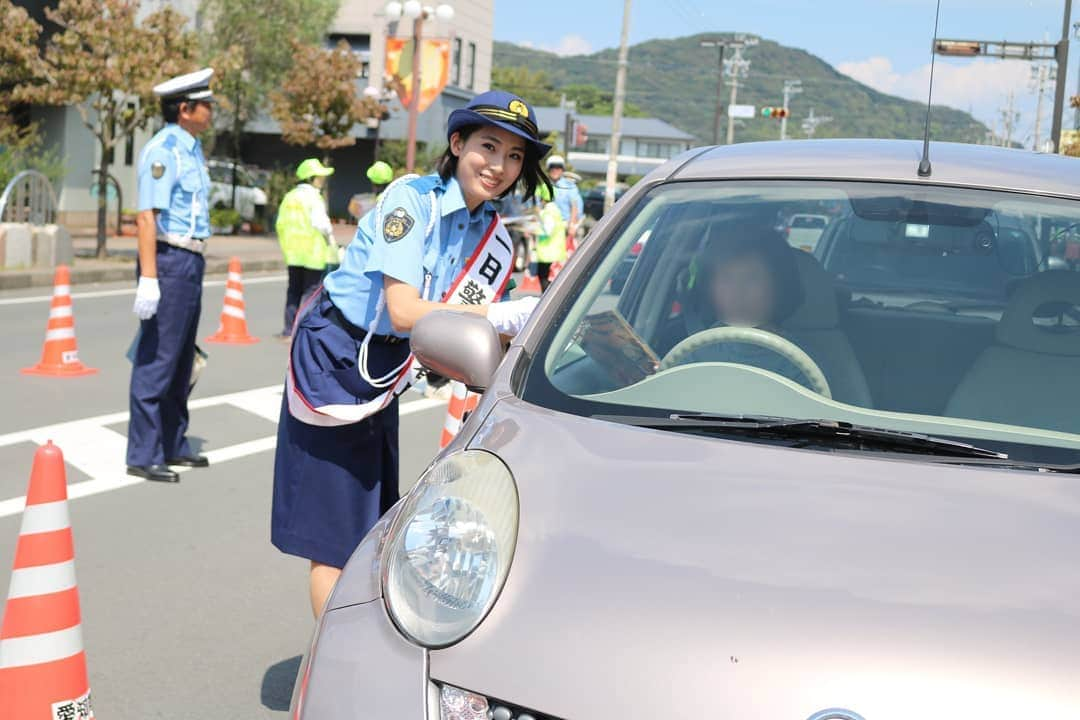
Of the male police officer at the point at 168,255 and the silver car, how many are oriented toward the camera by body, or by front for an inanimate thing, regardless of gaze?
1

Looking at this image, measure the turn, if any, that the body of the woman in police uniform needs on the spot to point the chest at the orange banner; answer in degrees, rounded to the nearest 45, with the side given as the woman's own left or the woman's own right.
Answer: approximately 135° to the woman's own left

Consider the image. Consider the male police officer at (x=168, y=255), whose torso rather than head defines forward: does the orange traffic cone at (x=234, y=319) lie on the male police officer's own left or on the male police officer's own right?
on the male police officer's own left

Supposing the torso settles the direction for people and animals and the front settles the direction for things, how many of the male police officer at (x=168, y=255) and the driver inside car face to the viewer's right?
1

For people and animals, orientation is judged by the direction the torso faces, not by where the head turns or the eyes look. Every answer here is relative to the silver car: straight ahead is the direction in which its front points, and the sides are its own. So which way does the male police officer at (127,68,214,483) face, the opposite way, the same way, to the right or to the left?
to the left

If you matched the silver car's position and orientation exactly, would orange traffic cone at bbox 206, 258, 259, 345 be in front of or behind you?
behind

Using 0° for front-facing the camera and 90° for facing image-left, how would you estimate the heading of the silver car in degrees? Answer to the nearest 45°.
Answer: approximately 0°

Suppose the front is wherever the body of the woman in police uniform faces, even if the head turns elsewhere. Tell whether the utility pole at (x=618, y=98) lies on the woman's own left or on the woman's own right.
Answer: on the woman's own left

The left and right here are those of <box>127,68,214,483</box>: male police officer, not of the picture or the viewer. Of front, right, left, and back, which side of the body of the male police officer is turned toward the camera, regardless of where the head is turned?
right

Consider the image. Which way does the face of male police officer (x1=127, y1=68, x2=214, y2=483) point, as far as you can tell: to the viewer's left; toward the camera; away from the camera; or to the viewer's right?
to the viewer's right

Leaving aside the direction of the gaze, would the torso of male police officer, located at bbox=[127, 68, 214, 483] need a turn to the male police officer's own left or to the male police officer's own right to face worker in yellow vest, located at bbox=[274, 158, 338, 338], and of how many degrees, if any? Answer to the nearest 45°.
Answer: approximately 90° to the male police officer's own left

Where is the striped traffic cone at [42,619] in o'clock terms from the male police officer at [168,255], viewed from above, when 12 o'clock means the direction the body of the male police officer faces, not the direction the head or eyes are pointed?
The striped traffic cone is roughly at 3 o'clock from the male police officer.
